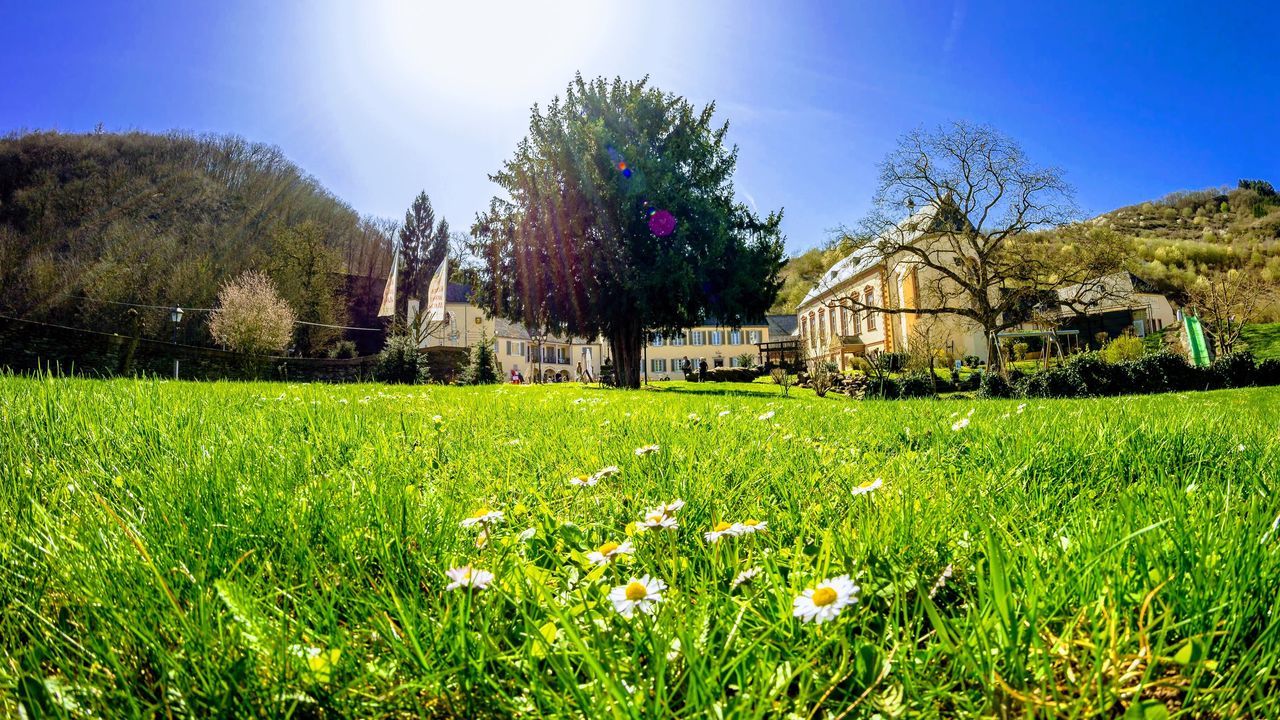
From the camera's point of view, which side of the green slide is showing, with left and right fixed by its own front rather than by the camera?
front

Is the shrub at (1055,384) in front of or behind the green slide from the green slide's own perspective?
in front

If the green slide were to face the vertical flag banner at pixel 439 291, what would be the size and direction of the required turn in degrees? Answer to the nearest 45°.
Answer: approximately 90° to its right

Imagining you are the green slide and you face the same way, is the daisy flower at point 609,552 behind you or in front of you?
in front

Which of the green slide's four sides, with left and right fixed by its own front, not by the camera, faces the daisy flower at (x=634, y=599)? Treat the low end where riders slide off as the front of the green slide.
front

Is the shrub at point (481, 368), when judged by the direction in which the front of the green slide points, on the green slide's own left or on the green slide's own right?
on the green slide's own right

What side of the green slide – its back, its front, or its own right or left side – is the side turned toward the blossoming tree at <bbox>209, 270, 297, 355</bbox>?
right

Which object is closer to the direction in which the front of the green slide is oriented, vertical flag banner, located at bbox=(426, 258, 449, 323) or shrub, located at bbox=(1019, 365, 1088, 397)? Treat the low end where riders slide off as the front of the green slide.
the shrub

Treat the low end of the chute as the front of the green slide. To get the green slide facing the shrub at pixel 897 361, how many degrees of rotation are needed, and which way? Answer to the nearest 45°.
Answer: approximately 135° to its right

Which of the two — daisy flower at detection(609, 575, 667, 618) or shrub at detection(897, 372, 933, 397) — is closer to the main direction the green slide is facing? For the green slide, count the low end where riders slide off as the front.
the daisy flower

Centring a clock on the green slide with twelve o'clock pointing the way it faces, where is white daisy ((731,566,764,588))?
The white daisy is roughly at 12 o'clock from the green slide.
